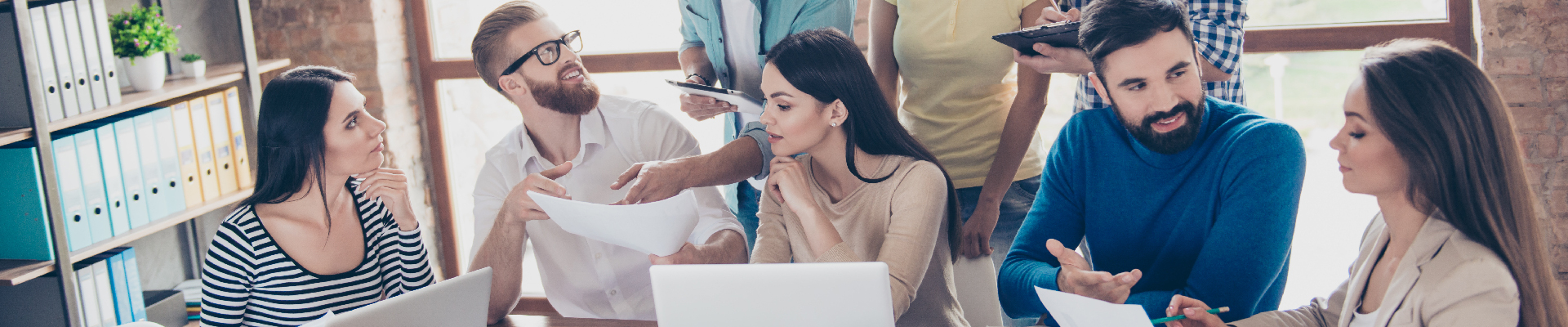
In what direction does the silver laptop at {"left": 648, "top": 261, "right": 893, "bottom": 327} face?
away from the camera

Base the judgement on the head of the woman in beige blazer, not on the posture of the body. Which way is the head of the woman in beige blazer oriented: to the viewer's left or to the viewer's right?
to the viewer's left

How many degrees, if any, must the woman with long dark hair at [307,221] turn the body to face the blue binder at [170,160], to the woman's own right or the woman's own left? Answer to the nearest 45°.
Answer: approximately 135° to the woman's own left

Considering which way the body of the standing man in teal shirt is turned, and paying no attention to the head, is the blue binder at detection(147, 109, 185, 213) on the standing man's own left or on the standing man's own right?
on the standing man's own right

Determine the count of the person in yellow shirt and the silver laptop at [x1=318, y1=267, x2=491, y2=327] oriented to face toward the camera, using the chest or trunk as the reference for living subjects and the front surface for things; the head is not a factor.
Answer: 1

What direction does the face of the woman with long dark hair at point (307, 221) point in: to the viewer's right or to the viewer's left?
to the viewer's right

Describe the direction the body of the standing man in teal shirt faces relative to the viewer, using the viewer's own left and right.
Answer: facing the viewer and to the left of the viewer

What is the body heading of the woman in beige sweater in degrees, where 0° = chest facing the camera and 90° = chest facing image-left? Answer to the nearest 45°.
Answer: approximately 45°

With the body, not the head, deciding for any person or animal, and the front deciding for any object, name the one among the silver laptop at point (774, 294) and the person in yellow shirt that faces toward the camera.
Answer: the person in yellow shirt

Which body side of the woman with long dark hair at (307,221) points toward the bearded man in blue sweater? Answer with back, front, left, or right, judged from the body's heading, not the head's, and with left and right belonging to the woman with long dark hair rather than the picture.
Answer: front

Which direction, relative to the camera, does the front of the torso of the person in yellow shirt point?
toward the camera

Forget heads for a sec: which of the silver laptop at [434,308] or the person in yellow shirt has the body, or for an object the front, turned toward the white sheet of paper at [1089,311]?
the person in yellow shirt

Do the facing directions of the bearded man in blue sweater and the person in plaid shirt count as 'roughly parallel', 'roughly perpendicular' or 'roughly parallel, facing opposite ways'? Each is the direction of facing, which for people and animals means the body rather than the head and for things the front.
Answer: roughly parallel
